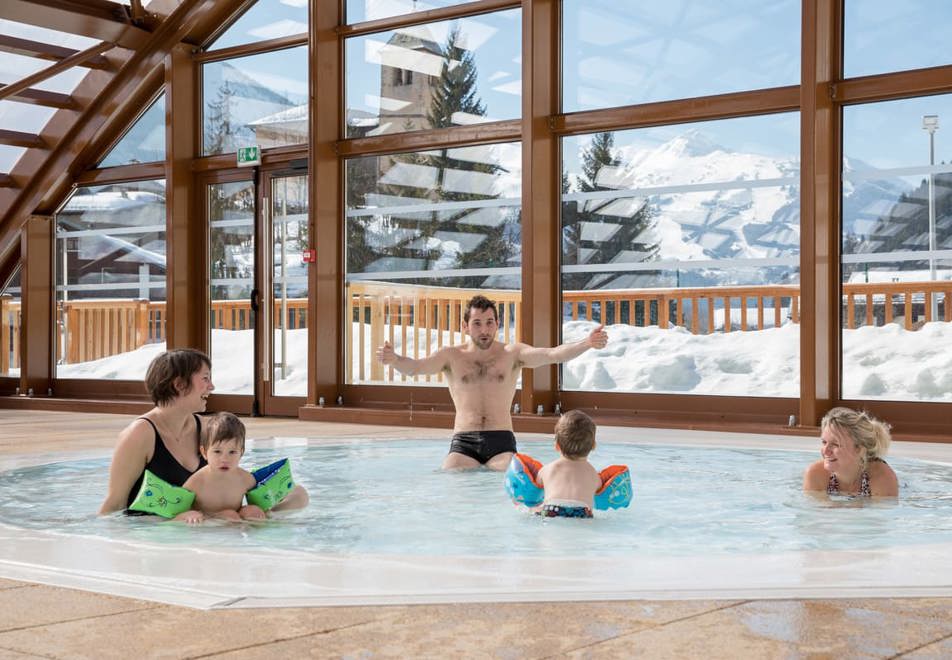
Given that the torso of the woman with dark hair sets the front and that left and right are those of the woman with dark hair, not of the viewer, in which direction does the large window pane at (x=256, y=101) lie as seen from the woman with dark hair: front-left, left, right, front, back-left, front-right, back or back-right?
back-left

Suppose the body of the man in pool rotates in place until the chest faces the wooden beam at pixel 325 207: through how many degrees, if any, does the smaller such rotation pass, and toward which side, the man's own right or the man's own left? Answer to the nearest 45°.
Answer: approximately 180°

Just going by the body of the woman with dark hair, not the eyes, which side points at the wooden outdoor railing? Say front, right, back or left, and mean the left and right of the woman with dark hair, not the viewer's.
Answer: left

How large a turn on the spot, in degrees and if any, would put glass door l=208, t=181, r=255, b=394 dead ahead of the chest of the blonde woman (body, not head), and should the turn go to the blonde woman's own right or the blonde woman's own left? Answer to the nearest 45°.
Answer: approximately 90° to the blonde woman's own right

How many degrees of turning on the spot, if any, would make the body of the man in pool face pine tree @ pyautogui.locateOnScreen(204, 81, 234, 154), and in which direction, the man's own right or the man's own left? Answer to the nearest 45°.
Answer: approximately 135° to the man's own right

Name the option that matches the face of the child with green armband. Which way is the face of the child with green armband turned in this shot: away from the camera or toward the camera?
toward the camera

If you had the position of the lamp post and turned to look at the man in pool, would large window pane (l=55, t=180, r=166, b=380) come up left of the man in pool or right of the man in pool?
right

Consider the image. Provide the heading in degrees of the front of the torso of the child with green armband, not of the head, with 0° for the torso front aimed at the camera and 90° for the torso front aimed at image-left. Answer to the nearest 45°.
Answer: approximately 0°

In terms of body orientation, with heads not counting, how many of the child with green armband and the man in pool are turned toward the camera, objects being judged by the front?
2

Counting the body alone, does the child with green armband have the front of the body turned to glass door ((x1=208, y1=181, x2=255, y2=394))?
no

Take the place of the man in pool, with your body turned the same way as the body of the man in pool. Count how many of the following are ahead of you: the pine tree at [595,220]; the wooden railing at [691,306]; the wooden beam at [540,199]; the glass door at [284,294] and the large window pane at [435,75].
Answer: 0

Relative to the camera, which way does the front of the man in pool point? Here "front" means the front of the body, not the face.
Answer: toward the camera

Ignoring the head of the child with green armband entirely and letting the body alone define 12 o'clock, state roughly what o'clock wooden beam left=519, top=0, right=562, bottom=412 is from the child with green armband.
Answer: The wooden beam is roughly at 7 o'clock from the child with green armband.

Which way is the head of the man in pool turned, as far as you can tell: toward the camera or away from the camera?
toward the camera

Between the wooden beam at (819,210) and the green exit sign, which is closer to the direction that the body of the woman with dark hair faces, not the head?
the wooden beam

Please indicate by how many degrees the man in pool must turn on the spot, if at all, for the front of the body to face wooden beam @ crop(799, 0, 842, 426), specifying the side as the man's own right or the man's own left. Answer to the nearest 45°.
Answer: approximately 135° to the man's own left

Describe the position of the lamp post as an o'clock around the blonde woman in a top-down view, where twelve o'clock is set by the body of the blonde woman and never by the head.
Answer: The lamp post is roughly at 5 o'clock from the blonde woman.

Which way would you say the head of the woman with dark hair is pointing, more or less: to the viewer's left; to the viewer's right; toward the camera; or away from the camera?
to the viewer's right
